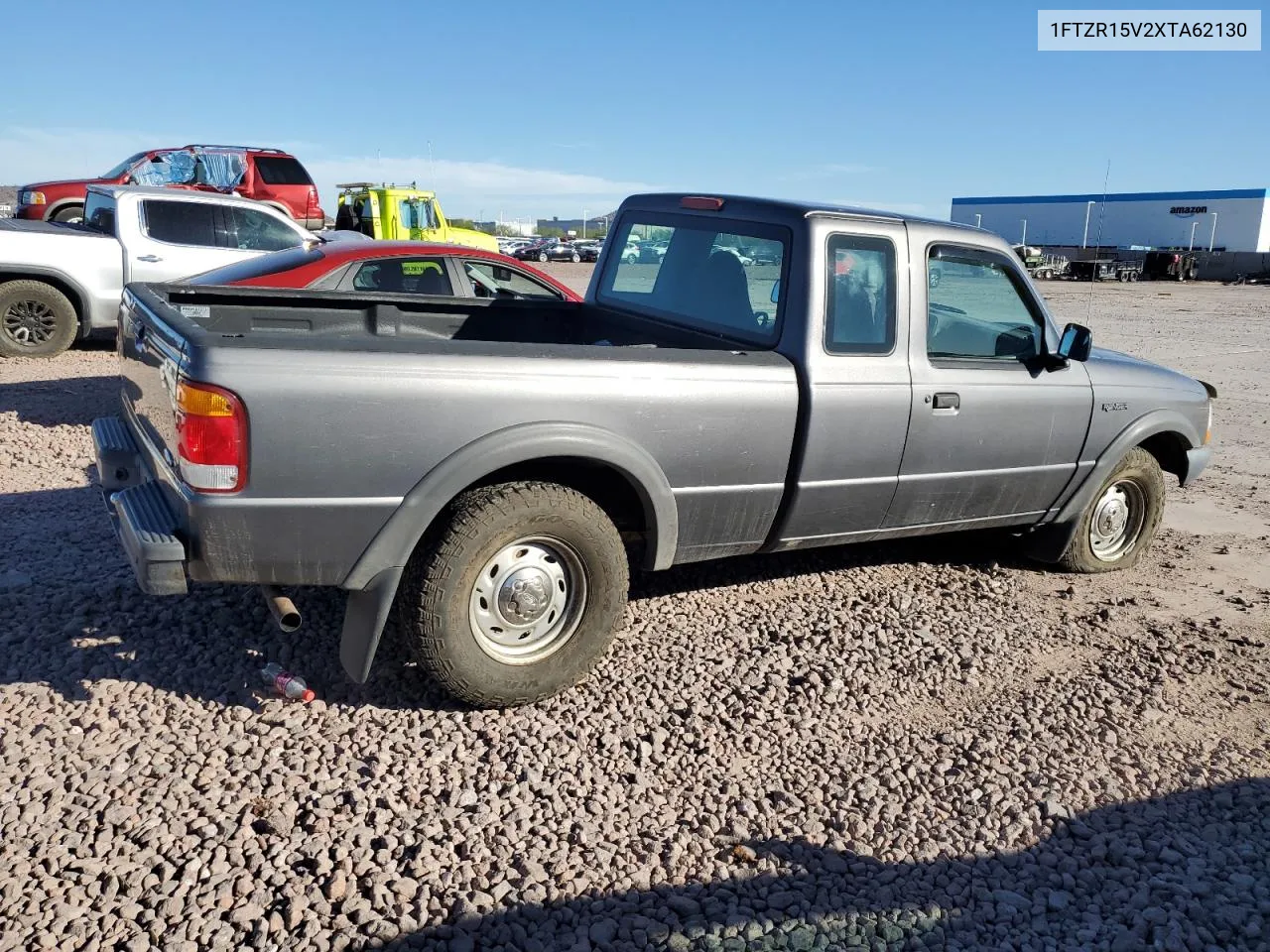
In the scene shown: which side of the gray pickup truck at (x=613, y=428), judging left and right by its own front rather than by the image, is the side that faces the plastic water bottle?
back

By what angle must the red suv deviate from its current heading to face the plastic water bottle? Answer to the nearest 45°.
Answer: approximately 90° to its left

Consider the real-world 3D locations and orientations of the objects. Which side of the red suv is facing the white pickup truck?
left

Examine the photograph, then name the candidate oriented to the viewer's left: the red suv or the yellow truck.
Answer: the red suv

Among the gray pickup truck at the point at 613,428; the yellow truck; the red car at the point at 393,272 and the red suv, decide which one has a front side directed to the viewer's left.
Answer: the red suv

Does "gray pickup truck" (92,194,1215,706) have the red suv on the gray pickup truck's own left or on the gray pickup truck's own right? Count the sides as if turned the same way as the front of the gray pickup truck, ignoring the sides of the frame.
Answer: on the gray pickup truck's own left

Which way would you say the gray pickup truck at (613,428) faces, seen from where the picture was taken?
facing away from the viewer and to the right of the viewer

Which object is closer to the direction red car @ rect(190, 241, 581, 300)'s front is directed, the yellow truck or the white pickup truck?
the yellow truck

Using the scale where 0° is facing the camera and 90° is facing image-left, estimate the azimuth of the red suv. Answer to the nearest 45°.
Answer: approximately 90°

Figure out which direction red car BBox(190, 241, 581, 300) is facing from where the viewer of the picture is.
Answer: facing away from the viewer and to the right of the viewer

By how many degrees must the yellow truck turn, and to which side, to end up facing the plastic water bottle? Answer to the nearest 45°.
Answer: approximately 90° to its right

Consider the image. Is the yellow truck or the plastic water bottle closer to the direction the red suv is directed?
the plastic water bottle
